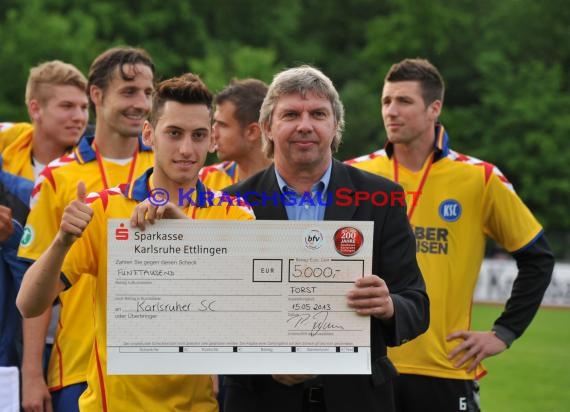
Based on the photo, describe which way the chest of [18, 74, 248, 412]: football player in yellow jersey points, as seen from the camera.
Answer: toward the camera

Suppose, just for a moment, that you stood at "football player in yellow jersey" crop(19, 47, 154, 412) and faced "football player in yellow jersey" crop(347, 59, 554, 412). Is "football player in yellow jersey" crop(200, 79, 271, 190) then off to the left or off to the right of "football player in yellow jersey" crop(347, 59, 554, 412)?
left

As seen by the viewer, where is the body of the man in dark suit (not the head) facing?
toward the camera

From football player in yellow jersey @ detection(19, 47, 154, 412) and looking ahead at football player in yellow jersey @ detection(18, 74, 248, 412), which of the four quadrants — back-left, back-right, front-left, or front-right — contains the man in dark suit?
front-left

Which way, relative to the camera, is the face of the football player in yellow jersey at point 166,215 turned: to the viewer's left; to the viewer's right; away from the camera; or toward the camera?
toward the camera

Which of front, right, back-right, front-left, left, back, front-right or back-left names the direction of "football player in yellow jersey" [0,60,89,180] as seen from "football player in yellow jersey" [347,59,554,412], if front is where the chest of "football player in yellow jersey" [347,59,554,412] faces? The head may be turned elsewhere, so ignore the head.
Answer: front-right

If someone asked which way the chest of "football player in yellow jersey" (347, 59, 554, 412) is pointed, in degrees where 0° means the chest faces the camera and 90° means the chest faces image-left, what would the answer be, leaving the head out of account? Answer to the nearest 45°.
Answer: approximately 45°

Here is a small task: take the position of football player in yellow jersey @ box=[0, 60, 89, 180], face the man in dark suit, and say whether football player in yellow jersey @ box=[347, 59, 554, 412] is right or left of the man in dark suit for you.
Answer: left

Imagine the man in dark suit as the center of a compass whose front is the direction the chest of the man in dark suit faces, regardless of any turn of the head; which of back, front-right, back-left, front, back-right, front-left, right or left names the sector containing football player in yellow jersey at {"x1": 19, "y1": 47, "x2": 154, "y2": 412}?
back-right

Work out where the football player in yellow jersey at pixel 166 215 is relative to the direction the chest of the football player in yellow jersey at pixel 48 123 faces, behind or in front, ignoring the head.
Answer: in front

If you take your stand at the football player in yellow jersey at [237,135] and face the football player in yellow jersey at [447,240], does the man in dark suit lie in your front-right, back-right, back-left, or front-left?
front-right

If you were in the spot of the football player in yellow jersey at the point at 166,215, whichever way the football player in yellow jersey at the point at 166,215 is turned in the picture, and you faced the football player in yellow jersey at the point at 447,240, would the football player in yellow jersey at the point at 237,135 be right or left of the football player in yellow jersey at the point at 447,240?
left

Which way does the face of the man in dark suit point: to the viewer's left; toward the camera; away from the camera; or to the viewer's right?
toward the camera
